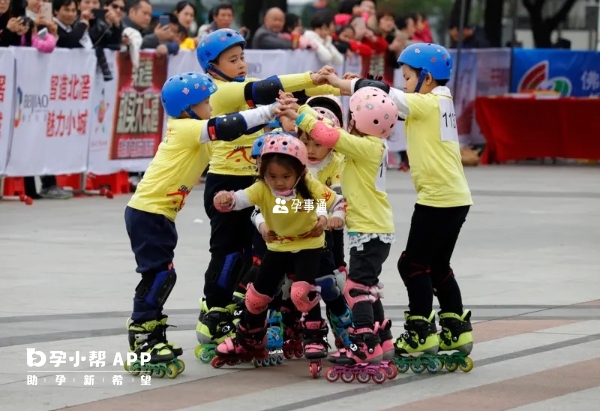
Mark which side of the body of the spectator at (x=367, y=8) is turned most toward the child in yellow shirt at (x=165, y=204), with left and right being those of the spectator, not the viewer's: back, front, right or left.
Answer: front

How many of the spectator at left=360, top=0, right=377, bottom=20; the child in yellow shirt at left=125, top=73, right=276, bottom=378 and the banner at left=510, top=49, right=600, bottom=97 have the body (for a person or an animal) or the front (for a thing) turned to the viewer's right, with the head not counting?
1

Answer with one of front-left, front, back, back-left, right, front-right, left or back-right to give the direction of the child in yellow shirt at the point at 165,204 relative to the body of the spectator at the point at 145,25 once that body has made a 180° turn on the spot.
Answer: back-left

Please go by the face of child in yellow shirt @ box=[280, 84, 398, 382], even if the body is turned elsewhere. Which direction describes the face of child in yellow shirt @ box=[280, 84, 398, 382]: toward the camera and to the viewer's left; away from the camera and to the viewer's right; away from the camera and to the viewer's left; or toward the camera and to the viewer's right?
away from the camera and to the viewer's left

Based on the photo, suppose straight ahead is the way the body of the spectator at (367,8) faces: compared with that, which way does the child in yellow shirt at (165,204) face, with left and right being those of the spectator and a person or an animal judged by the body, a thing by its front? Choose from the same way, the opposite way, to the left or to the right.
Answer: to the left

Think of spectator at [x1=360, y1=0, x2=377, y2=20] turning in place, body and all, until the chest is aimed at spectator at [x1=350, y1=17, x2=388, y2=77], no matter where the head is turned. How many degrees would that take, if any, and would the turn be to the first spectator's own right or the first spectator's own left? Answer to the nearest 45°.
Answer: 0° — they already face them

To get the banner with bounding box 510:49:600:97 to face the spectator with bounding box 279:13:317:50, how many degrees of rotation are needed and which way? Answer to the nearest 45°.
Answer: approximately 45° to its right

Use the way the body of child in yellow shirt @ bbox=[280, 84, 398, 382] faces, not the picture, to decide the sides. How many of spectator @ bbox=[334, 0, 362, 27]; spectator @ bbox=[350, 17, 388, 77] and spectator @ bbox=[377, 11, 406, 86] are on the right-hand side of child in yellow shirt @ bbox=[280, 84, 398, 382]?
3

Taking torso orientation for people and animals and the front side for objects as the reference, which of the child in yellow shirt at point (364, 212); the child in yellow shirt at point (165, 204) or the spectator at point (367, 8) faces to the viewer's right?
the child in yellow shirt at point (165, 204)

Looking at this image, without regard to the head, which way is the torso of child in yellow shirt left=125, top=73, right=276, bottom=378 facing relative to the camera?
to the viewer's right

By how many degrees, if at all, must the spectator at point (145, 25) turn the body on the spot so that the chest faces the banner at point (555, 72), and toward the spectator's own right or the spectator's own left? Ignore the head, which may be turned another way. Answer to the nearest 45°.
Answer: approximately 90° to the spectator's own left
